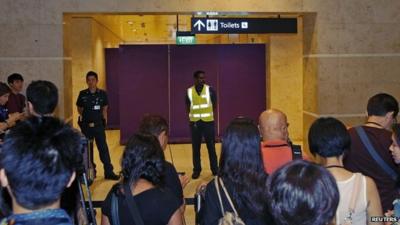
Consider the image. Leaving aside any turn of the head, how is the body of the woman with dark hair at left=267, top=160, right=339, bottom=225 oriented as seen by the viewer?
away from the camera

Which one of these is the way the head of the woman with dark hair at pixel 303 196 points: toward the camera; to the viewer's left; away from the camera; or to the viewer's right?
away from the camera

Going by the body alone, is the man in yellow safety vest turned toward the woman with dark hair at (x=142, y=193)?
yes

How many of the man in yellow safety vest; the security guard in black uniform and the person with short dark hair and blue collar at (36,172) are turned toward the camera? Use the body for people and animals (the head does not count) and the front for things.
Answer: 2

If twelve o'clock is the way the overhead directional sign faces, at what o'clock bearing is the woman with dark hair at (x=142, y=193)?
The woman with dark hair is roughly at 12 o'clock from the overhead directional sign.

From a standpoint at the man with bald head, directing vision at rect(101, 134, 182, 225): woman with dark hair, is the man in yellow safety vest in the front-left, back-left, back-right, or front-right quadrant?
back-right

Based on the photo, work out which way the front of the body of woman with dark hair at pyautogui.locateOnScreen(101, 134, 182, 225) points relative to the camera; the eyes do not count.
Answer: away from the camera

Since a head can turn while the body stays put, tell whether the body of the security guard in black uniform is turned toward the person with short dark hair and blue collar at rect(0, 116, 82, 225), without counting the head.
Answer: yes

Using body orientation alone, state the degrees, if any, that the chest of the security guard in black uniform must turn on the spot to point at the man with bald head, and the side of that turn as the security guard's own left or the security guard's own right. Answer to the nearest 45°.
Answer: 0° — they already face them

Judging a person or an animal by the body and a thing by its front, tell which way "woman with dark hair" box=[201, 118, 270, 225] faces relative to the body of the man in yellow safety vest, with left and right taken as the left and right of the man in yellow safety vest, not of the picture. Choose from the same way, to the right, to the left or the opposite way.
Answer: the opposite way

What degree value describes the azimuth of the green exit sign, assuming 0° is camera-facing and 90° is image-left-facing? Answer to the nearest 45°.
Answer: approximately 0°
